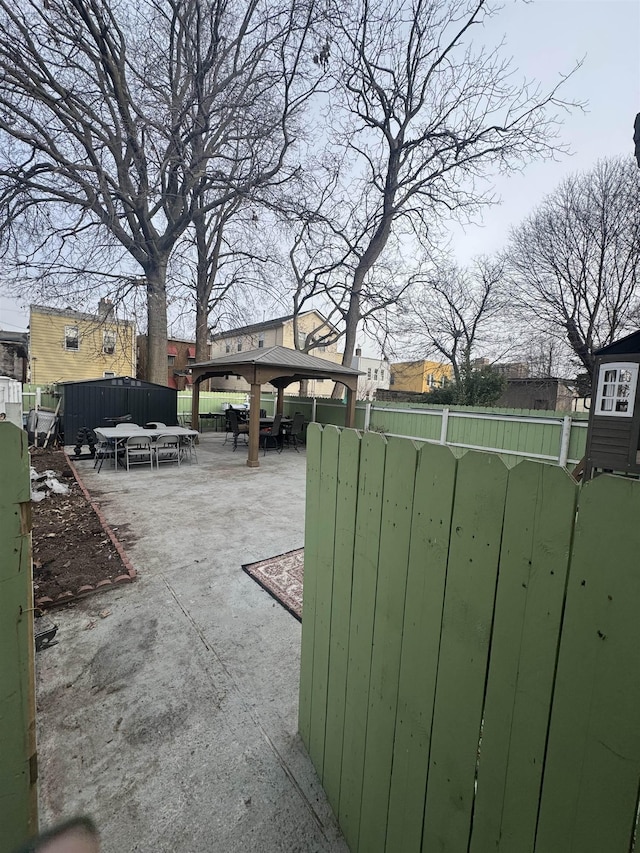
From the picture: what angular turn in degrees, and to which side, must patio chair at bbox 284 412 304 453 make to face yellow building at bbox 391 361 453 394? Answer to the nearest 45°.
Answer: approximately 90° to its right

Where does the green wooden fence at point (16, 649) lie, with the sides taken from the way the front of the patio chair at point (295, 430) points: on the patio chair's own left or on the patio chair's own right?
on the patio chair's own left

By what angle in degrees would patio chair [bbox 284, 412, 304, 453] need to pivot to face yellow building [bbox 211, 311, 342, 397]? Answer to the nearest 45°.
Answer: approximately 45° to its right

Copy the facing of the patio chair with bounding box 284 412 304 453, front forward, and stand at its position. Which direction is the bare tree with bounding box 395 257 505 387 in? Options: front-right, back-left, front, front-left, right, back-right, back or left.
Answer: right

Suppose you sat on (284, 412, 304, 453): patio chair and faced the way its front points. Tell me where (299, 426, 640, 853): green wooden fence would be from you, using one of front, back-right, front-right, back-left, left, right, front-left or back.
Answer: back-left

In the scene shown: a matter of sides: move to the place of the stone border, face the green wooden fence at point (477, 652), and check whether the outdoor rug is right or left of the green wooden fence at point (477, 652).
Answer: left

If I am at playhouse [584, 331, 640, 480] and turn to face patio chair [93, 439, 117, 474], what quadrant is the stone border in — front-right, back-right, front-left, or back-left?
front-left

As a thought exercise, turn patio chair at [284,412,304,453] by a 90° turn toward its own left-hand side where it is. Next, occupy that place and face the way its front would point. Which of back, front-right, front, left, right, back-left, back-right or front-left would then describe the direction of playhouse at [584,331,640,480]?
left

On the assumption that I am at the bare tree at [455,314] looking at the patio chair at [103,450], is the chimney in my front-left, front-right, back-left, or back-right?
front-right

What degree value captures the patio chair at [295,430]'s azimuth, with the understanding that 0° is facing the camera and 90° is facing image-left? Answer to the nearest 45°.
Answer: approximately 135°

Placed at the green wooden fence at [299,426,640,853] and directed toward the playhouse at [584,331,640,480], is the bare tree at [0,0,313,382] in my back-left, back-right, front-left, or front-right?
front-left
